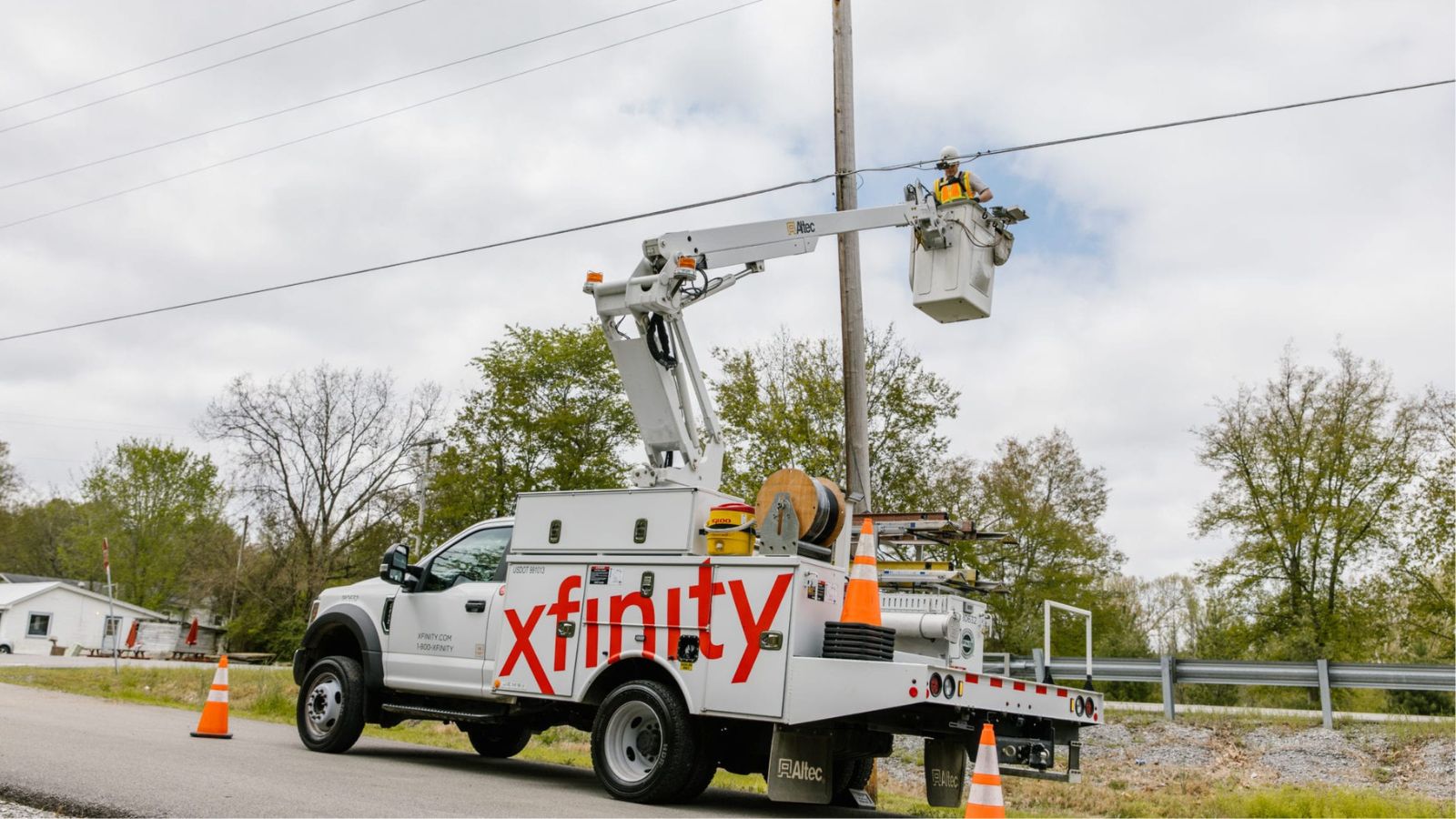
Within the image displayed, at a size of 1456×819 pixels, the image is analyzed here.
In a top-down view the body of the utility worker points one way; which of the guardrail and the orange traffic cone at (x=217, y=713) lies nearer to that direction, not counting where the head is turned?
the orange traffic cone

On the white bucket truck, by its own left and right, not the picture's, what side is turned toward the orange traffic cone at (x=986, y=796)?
back

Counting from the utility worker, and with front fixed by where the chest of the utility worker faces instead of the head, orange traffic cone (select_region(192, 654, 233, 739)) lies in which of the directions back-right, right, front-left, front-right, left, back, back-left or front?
front-right

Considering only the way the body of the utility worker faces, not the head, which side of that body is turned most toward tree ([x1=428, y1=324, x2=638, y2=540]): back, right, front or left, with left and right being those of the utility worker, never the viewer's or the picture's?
right

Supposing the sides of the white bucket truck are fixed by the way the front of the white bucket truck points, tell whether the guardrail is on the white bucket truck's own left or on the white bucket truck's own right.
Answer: on the white bucket truck's own right

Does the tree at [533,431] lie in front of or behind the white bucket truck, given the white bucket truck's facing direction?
in front

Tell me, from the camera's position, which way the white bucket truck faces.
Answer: facing away from the viewer and to the left of the viewer

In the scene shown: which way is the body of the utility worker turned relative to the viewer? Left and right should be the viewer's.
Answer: facing the viewer and to the left of the viewer
